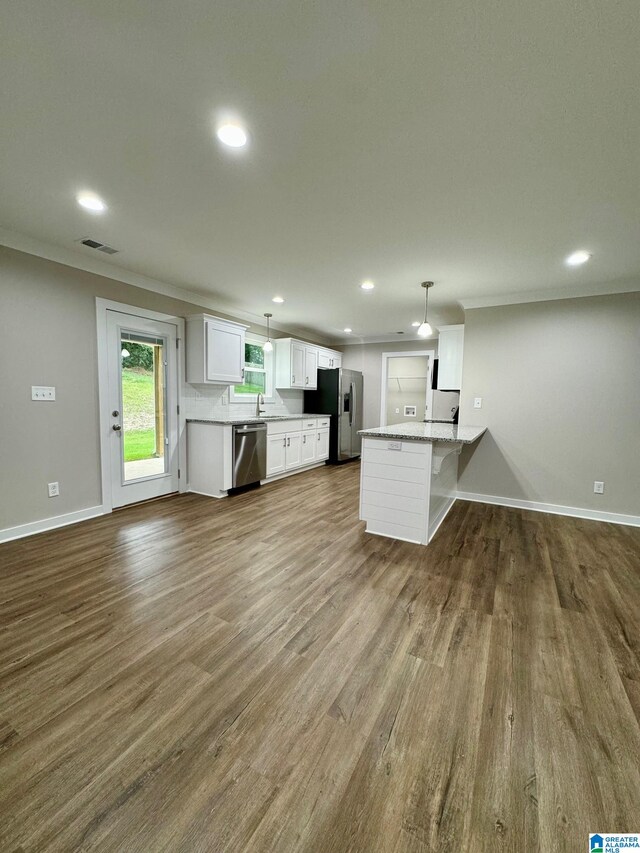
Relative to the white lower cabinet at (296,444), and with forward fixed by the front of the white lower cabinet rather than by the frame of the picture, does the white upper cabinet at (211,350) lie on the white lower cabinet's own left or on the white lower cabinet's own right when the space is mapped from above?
on the white lower cabinet's own right

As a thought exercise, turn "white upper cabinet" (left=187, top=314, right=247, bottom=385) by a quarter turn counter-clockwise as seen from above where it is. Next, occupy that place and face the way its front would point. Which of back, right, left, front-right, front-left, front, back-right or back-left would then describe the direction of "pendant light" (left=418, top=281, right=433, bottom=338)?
right

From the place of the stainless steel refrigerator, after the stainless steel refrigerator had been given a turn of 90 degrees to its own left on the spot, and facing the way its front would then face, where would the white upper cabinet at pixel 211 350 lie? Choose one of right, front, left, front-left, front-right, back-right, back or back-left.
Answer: back

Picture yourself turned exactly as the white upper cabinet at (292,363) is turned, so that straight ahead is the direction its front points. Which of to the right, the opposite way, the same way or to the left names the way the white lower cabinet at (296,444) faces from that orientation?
the same way

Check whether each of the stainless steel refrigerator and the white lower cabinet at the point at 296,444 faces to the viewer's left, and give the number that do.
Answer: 0

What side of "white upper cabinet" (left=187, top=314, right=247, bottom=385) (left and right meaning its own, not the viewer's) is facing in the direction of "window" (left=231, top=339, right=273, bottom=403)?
left

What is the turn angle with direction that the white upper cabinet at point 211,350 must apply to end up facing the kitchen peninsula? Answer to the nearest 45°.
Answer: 0° — it already faces it

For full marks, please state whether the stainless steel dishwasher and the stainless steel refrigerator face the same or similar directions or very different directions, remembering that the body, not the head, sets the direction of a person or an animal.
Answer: same or similar directions

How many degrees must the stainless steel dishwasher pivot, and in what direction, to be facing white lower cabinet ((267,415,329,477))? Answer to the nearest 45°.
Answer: approximately 90° to its left

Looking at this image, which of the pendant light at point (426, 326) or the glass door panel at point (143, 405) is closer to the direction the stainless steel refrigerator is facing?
the pendant light

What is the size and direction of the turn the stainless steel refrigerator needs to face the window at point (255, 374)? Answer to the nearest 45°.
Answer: approximately 90° to its right

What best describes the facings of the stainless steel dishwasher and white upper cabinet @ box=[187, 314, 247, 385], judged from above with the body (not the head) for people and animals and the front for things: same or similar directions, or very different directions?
same or similar directions

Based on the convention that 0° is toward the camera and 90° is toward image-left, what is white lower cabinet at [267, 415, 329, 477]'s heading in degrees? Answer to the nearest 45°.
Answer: approximately 315°

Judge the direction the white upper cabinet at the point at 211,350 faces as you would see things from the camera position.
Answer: facing the viewer and to the right of the viewer

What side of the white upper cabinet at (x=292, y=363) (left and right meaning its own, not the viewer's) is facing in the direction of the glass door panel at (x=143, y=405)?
right

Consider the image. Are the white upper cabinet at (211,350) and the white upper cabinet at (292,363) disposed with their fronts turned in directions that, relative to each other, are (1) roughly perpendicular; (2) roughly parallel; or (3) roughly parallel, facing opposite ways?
roughly parallel
